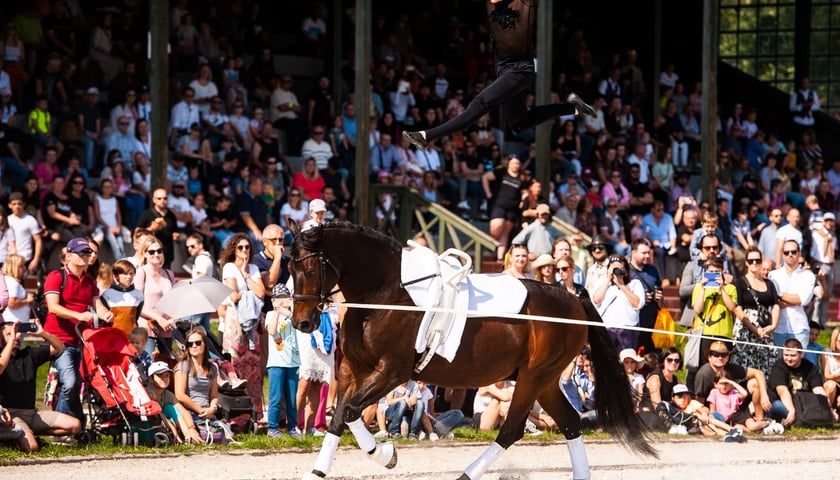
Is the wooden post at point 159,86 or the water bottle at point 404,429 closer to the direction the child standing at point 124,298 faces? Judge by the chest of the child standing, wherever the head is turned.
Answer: the water bottle

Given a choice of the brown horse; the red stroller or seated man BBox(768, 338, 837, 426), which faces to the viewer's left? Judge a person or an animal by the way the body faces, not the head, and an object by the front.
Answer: the brown horse

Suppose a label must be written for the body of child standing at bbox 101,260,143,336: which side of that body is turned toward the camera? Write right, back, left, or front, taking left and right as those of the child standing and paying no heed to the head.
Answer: front

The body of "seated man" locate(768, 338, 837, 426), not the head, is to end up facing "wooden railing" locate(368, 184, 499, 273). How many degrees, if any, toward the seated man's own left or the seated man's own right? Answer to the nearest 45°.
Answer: approximately 135° to the seated man's own right

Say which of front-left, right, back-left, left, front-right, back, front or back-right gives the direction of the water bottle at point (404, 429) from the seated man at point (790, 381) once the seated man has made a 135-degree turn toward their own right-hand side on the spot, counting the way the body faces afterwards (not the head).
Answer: left

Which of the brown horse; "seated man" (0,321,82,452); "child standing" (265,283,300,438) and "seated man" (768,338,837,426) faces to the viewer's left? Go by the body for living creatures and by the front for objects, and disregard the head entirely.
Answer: the brown horse

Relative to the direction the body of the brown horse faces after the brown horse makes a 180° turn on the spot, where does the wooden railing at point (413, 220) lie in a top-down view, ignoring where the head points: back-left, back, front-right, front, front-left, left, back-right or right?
left

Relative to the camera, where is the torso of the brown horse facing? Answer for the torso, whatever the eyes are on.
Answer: to the viewer's left

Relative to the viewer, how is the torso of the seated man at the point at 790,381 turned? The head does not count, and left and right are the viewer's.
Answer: facing the viewer

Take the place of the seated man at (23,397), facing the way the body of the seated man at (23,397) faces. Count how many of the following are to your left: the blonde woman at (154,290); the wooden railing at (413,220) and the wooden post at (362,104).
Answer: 3

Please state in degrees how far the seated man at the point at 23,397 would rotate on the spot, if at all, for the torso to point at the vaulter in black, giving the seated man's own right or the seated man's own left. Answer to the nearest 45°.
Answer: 0° — they already face them

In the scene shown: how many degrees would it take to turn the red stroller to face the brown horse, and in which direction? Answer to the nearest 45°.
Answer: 0° — it already faces it

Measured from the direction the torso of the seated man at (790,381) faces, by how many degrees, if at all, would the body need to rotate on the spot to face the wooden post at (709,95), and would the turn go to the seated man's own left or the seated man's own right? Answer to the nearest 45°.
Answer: approximately 180°

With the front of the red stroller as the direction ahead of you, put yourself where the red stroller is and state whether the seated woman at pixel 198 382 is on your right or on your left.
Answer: on your left

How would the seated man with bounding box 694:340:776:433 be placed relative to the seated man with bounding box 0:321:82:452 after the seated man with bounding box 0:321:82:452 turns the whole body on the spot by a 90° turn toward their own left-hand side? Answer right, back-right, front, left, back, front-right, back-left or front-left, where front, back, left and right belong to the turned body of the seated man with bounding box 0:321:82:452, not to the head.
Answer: front-right
